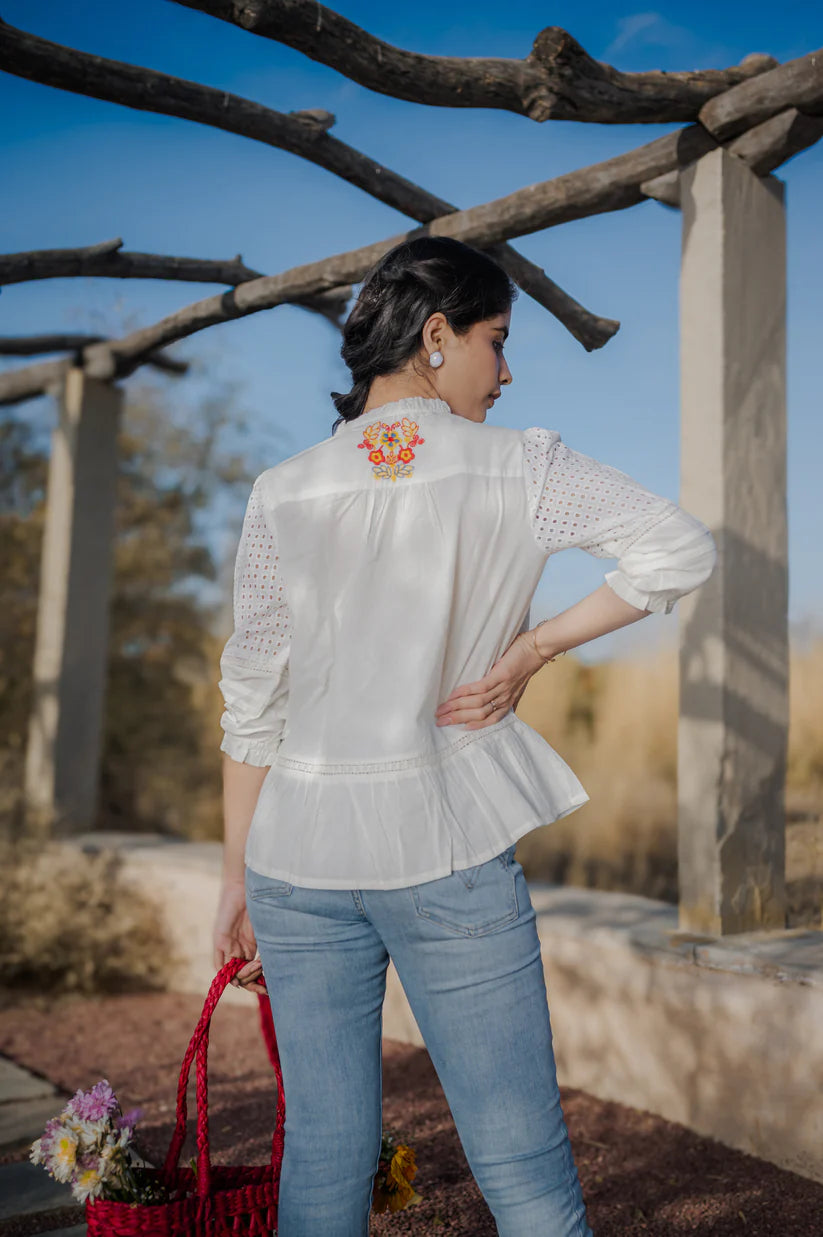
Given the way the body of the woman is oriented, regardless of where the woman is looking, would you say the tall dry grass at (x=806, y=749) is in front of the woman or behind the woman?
in front

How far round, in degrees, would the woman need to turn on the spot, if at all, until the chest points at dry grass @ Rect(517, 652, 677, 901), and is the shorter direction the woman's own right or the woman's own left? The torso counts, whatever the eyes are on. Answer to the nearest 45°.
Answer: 0° — they already face it

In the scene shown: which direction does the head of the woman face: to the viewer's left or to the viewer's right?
to the viewer's right

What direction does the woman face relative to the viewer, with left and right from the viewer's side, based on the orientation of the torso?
facing away from the viewer

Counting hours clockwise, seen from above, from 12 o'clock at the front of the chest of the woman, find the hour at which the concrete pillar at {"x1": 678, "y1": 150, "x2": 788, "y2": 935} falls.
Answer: The concrete pillar is roughly at 1 o'clock from the woman.

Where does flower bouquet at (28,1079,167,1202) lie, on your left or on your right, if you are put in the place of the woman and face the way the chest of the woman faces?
on your left

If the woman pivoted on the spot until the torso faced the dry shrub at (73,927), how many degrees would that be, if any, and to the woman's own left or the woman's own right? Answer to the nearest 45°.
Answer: approximately 45° to the woman's own left
